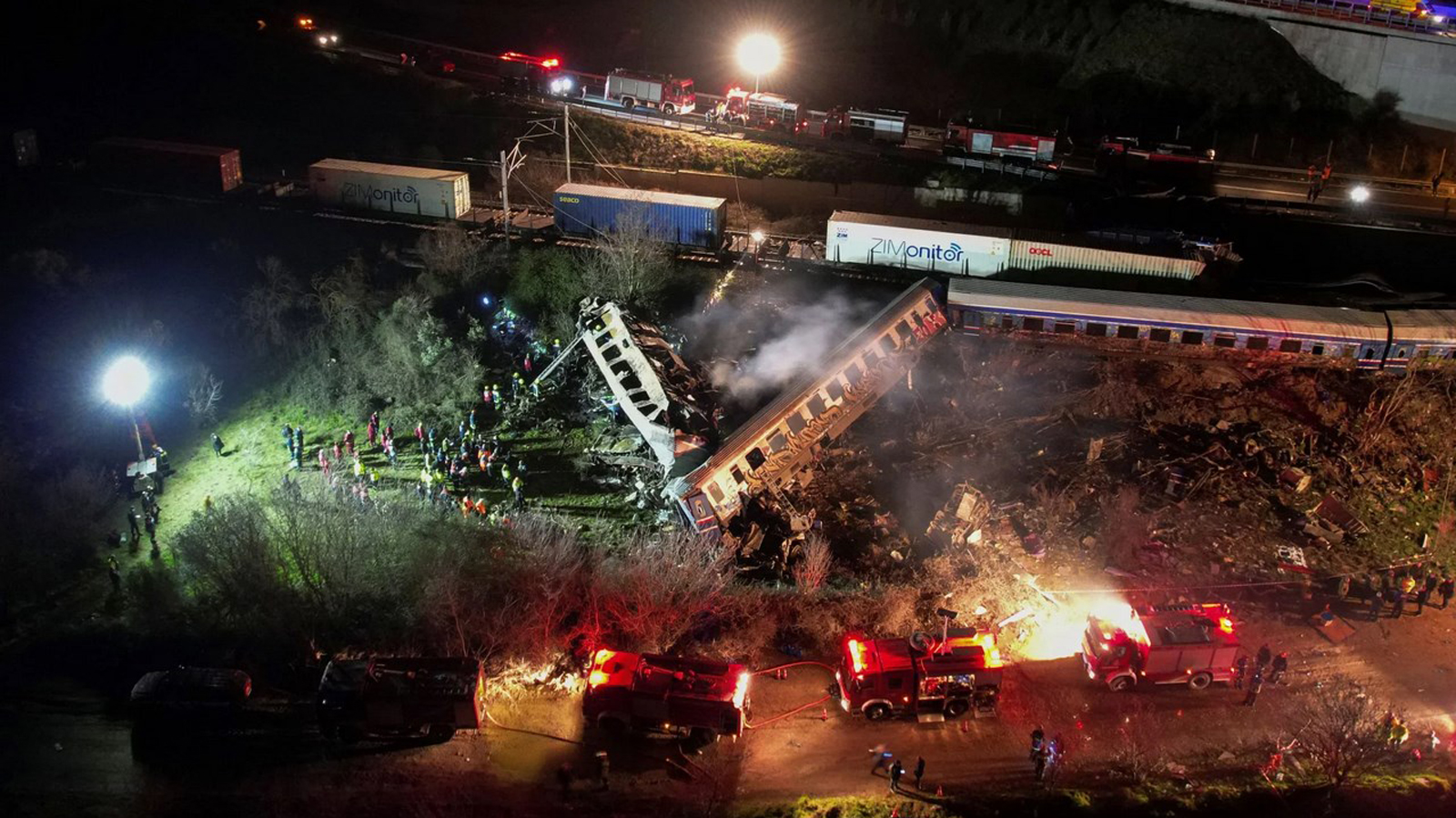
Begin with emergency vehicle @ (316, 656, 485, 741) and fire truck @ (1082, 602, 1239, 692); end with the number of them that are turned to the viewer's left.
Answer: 2

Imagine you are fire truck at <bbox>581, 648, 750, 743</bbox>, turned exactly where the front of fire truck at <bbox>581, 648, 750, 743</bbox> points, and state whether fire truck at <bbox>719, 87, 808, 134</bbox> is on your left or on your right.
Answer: on your right

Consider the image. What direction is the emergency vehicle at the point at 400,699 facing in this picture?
to the viewer's left

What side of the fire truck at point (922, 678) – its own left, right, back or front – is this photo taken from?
left

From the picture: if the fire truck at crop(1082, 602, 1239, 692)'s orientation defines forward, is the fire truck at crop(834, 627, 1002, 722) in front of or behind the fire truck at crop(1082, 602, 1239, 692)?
in front

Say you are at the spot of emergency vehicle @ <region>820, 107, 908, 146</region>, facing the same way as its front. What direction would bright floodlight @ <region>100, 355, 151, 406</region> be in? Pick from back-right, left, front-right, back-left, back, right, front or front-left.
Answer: front-left

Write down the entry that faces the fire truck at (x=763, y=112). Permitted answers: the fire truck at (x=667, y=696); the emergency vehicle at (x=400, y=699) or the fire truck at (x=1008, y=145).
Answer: the fire truck at (x=1008, y=145)

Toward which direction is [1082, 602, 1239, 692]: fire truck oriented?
to the viewer's left

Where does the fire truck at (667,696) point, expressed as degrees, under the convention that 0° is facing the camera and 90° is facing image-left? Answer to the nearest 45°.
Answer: approximately 90°
